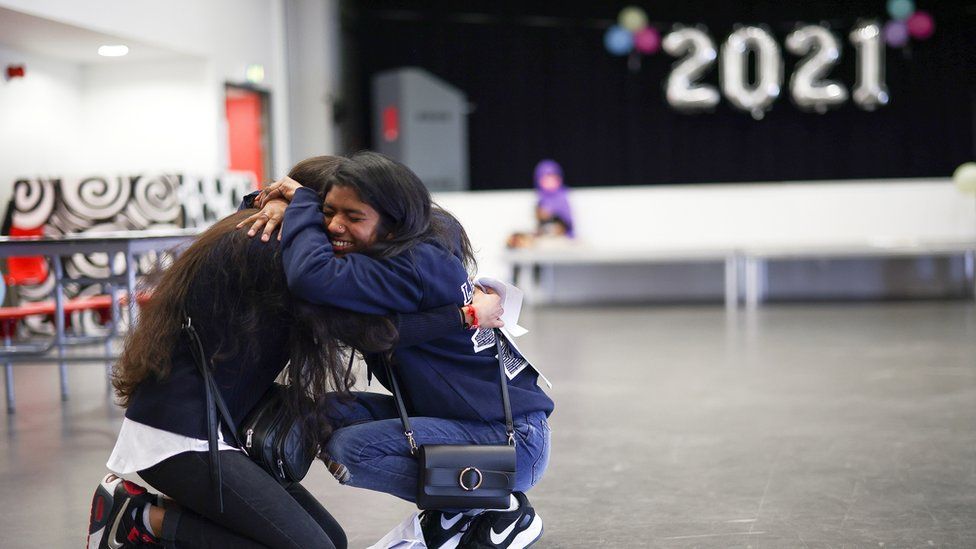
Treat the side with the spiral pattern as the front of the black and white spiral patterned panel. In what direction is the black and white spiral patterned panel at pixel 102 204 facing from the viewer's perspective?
toward the camera

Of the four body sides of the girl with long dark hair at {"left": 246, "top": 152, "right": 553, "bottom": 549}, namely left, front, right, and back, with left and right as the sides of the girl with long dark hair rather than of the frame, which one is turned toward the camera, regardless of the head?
left

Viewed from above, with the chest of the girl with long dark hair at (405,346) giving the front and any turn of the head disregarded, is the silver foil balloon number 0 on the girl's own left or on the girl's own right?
on the girl's own right

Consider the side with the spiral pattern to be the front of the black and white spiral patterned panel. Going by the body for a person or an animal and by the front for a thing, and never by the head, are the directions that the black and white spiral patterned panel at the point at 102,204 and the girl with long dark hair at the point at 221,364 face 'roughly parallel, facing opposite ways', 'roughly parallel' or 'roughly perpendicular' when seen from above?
roughly perpendicular

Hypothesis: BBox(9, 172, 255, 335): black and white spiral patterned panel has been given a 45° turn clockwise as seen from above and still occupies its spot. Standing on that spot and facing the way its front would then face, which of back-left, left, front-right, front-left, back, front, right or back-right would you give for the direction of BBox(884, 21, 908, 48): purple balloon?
back-left

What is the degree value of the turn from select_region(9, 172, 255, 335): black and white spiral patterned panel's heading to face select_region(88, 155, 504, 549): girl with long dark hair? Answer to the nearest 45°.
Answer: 0° — it already faces them

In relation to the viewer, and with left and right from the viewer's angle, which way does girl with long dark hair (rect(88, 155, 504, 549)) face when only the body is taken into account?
facing to the right of the viewer

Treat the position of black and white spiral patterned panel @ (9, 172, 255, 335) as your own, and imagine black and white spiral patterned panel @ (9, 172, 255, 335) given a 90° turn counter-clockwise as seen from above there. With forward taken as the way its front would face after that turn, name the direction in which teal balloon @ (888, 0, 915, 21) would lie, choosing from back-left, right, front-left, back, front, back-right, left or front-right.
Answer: front

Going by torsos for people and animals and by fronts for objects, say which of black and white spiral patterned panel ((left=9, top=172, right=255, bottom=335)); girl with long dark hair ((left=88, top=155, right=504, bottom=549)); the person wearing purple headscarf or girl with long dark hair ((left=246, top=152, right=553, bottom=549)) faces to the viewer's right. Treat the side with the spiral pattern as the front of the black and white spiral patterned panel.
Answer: girl with long dark hair ((left=88, top=155, right=504, bottom=549))

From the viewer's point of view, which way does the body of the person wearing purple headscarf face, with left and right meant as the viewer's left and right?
facing the viewer and to the left of the viewer

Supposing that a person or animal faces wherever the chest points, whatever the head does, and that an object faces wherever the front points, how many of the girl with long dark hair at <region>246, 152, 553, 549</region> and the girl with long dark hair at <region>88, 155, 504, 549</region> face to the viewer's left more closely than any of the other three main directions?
1

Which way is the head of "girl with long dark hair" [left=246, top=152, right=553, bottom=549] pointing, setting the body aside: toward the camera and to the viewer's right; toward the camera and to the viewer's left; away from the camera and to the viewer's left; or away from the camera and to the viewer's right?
toward the camera and to the viewer's left

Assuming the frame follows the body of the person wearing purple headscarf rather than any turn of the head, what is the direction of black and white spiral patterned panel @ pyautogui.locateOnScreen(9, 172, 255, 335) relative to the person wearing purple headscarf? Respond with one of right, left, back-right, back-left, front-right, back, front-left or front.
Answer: front

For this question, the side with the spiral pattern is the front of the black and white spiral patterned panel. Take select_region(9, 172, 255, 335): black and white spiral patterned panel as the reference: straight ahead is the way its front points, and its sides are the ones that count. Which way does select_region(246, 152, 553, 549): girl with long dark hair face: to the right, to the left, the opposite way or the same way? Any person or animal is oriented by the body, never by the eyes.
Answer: to the right
